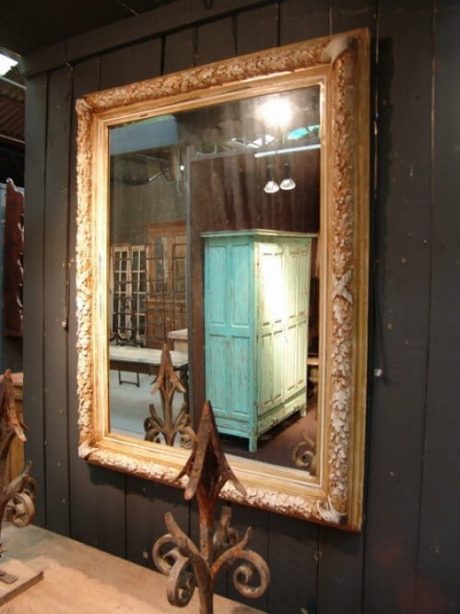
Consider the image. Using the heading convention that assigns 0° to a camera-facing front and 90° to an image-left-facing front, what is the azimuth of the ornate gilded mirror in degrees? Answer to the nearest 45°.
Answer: approximately 45°

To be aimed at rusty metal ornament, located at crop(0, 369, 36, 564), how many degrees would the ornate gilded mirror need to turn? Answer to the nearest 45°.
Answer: approximately 45° to its right
